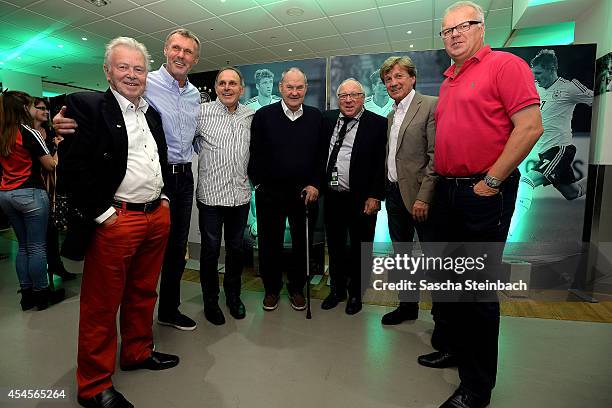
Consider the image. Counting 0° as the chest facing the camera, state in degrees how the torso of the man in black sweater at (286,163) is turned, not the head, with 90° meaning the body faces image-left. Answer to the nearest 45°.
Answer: approximately 0°

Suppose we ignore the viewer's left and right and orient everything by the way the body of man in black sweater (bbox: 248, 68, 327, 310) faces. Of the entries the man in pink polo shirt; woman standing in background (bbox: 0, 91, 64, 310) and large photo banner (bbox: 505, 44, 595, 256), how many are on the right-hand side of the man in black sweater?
1

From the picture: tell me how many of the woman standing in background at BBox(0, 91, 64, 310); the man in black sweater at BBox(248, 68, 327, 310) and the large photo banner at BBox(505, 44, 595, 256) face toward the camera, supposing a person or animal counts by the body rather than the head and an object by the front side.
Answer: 2

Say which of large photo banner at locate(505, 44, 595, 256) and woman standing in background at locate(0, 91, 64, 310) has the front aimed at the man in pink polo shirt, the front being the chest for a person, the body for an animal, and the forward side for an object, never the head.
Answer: the large photo banner

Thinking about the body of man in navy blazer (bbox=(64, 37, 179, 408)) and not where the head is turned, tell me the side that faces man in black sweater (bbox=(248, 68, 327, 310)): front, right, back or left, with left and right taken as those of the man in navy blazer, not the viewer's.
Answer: left

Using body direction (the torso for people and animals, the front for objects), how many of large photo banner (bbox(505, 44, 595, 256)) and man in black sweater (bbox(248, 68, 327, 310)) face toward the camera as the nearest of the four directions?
2

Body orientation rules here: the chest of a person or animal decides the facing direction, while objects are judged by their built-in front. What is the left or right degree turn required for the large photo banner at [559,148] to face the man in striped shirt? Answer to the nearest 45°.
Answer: approximately 45° to its right

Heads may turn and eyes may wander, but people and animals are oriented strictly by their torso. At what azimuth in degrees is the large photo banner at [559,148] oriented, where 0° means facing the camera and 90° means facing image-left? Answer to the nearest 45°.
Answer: approximately 0°
